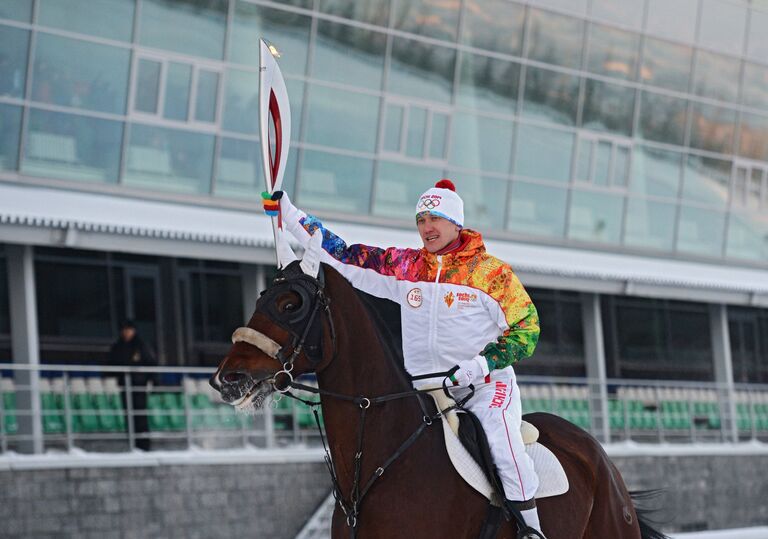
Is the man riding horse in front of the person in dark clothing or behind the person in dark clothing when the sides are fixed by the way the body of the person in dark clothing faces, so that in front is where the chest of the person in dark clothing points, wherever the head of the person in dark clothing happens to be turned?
in front

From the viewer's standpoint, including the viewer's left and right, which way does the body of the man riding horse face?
facing the viewer and to the left of the viewer

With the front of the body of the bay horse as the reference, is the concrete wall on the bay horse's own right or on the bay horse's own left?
on the bay horse's own right

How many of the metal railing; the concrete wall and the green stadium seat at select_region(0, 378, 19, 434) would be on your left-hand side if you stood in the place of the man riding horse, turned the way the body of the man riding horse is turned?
0

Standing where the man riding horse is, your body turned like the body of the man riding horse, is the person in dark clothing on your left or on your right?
on your right

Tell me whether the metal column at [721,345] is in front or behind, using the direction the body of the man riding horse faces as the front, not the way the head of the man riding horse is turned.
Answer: behind

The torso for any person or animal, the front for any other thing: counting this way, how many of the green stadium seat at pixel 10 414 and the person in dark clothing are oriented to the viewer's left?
0

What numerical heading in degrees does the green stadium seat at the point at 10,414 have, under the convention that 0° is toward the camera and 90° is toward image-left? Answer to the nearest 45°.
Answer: approximately 315°

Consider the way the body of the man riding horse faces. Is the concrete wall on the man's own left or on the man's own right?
on the man's own right

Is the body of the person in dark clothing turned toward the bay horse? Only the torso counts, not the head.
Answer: yes

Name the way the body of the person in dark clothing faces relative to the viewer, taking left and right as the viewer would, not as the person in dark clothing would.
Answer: facing the viewer

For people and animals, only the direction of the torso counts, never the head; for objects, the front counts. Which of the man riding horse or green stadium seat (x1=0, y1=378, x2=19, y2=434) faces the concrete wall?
the green stadium seat

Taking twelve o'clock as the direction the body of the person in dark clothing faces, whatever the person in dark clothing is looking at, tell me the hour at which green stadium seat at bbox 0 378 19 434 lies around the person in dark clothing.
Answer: The green stadium seat is roughly at 3 o'clock from the person in dark clothing.

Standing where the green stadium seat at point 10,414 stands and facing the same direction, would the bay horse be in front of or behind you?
in front

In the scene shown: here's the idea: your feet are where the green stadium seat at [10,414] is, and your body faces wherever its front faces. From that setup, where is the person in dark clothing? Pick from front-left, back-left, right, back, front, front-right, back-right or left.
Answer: front-left
